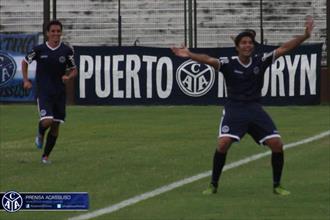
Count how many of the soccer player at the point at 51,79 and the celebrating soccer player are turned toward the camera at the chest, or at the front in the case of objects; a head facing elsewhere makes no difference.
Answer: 2

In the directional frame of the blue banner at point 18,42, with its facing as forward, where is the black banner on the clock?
The black banner is roughly at 10 o'clock from the blue banner.

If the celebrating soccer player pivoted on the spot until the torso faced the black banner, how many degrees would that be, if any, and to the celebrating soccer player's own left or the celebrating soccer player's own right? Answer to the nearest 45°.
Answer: approximately 180°

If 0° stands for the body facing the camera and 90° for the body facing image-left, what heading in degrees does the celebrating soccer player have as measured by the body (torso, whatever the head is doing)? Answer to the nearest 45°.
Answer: approximately 0°

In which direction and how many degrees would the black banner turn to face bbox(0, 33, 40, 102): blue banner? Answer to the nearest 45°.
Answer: approximately 90° to its right

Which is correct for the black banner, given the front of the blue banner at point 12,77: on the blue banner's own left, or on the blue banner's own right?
on the blue banner's own left
